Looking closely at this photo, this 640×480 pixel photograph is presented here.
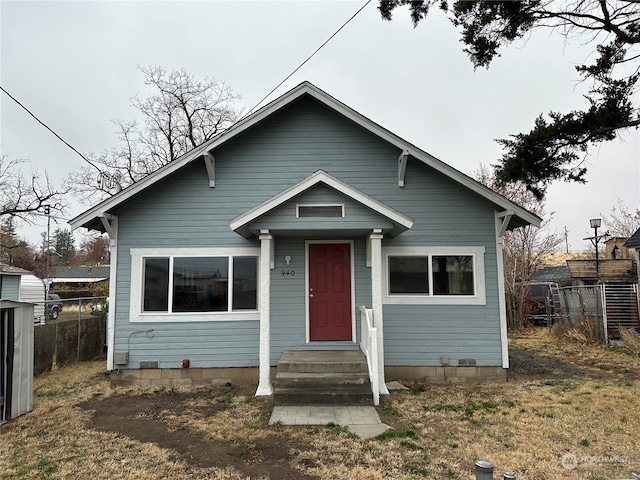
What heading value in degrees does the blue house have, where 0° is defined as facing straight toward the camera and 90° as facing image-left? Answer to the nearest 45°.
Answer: approximately 0°

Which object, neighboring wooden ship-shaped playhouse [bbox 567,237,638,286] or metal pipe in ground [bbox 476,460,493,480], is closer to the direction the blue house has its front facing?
the metal pipe in ground

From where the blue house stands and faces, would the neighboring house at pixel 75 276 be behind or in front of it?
behind

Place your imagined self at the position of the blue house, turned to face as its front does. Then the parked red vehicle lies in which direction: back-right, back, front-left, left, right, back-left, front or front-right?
back-left

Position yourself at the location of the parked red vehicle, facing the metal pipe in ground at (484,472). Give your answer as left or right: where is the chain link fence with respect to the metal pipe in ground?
right

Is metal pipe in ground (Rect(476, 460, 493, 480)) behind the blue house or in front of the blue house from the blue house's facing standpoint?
in front

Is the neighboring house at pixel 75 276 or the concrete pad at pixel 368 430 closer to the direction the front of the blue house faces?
the concrete pad

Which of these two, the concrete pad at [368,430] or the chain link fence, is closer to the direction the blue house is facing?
the concrete pad

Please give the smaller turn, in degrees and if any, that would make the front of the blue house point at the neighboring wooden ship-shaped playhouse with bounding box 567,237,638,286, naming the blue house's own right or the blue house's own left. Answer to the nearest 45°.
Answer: approximately 135° to the blue house's own left

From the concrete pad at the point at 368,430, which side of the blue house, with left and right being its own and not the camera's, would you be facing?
front
